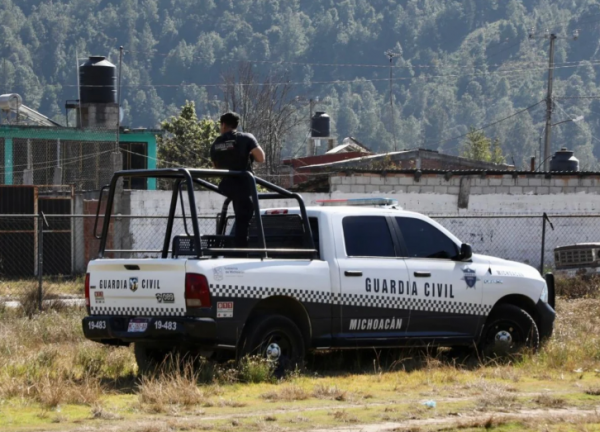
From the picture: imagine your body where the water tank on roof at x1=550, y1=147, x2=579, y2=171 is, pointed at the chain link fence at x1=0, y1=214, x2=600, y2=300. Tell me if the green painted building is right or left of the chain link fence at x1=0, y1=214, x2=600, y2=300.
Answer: right

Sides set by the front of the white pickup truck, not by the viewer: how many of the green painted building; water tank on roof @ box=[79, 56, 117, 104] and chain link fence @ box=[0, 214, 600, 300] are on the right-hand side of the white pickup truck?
0

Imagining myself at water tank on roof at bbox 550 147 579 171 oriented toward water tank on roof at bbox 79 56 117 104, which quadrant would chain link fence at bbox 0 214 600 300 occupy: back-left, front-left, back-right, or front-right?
front-left

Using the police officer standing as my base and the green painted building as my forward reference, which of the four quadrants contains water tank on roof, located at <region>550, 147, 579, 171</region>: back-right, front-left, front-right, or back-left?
front-right

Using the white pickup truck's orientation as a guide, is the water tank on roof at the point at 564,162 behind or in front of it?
in front

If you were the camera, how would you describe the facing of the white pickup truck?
facing away from the viewer and to the right of the viewer

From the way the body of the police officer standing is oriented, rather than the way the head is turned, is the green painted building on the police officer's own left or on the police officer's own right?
on the police officer's own left

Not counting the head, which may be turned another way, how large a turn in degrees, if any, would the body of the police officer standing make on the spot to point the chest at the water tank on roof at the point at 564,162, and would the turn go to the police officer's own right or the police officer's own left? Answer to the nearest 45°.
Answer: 0° — they already face it

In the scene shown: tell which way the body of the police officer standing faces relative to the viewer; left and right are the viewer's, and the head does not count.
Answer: facing away from the viewer and to the right of the viewer

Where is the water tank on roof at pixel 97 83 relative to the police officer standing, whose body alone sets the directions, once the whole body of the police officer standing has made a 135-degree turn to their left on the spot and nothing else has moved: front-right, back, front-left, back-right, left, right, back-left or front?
right
